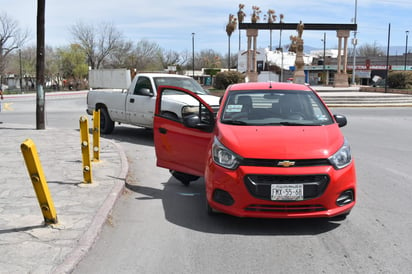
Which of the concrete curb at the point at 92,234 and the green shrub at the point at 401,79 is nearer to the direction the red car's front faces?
the concrete curb

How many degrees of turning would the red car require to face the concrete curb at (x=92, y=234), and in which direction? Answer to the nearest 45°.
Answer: approximately 90° to its right

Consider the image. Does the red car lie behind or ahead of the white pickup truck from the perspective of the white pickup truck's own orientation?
ahead

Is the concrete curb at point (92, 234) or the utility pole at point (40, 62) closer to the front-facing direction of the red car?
the concrete curb

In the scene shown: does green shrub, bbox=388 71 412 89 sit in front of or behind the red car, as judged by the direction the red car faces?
behind

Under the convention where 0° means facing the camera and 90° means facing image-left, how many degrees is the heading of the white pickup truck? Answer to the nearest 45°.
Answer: approximately 315°

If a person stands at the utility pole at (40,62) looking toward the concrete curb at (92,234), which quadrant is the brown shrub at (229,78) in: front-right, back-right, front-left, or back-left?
back-left

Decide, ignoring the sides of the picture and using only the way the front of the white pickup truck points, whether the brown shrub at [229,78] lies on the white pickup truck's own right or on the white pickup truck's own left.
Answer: on the white pickup truck's own left

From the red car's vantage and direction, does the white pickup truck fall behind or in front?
behind

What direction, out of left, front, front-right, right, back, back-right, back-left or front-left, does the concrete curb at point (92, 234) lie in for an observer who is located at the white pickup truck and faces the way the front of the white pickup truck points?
front-right

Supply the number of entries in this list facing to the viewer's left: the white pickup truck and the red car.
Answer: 0
